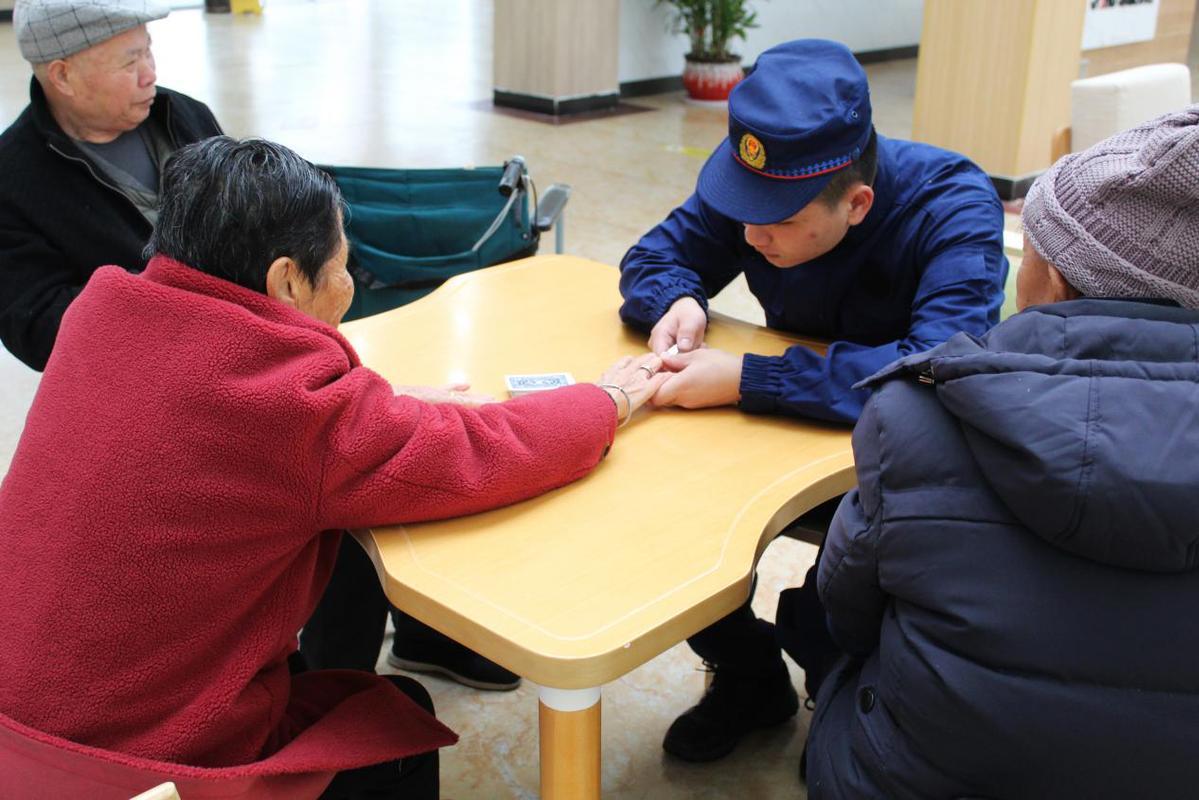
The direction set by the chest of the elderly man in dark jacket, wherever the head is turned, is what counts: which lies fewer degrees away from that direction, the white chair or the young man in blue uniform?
the young man in blue uniform

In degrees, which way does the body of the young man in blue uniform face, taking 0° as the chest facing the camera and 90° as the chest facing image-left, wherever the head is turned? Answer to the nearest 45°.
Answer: approximately 45°

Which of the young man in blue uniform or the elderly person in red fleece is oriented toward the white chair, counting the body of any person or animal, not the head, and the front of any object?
the elderly person in red fleece

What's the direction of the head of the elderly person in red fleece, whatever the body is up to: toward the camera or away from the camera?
away from the camera

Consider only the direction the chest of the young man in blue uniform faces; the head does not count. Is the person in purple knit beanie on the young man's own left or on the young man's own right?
on the young man's own left

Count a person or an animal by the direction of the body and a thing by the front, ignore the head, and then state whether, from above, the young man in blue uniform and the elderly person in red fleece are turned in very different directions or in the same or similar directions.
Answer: very different directions

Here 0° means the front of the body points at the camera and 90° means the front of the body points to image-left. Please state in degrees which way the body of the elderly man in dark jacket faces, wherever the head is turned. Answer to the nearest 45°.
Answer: approximately 315°

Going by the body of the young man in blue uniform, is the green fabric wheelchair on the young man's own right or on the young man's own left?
on the young man's own right

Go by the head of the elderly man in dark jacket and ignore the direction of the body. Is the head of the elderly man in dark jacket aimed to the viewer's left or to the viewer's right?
to the viewer's right

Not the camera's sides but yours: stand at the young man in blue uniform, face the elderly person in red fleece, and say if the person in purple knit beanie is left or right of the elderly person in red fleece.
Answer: left

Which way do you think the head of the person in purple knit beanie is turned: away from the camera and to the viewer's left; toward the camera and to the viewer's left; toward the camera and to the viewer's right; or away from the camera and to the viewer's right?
away from the camera and to the viewer's left

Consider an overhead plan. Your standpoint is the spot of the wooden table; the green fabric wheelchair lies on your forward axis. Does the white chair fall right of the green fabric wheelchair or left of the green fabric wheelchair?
right
